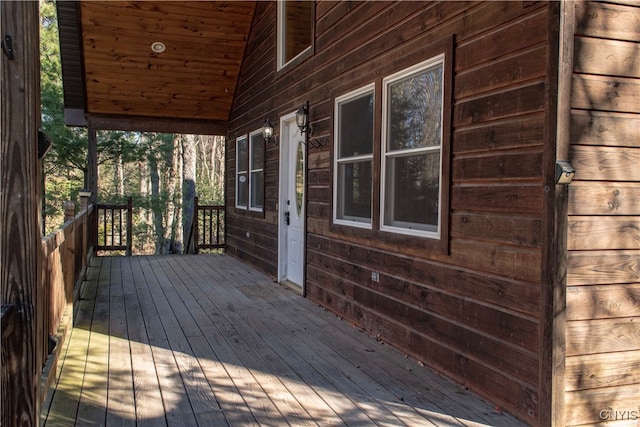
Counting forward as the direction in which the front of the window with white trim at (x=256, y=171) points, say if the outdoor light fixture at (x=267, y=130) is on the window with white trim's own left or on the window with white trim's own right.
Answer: on the window with white trim's own left

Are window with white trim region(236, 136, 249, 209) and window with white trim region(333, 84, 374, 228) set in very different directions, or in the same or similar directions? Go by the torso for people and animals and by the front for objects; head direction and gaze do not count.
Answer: same or similar directions

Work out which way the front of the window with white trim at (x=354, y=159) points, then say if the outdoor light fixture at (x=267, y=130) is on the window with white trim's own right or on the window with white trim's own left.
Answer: on the window with white trim's own right

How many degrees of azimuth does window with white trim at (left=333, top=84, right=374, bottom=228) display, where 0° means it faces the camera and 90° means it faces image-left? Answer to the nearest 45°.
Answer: approximately 45°

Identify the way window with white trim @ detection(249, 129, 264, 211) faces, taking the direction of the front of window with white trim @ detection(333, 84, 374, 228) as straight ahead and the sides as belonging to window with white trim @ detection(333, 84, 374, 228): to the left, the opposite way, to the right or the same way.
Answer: the same way

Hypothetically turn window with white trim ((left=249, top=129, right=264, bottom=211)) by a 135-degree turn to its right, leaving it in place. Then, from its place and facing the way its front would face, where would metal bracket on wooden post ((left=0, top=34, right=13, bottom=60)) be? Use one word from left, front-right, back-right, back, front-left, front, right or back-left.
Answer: back

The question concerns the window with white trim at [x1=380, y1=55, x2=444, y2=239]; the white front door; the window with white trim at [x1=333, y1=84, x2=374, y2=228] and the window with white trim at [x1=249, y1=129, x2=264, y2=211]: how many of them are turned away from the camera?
0

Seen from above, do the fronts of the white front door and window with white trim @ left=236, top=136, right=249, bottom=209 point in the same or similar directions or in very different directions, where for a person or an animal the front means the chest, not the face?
same or similar directions

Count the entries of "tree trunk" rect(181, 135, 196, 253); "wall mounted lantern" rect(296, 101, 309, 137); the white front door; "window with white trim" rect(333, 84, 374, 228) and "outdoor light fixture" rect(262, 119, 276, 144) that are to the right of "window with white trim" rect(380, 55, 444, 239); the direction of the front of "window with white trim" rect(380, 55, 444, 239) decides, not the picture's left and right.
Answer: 5

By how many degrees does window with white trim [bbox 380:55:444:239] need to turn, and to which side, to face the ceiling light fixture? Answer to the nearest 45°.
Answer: approximately 90° to its right

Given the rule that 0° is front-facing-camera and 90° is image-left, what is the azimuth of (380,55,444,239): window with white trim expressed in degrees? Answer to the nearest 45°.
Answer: approximately 45°

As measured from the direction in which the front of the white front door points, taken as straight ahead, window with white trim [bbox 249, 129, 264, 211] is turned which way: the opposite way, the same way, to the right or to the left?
the same way

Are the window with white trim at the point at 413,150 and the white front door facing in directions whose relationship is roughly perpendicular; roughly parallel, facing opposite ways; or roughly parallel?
roughly parallel

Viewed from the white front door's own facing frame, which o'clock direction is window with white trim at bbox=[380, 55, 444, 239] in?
The window with white trim is roughly at 10 o'clock from the white front door.

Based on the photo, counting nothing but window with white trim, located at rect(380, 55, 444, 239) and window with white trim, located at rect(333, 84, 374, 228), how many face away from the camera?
0

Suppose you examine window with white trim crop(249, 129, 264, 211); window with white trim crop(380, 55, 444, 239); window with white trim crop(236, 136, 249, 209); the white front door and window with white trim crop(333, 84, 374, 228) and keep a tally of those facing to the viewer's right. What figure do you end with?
0

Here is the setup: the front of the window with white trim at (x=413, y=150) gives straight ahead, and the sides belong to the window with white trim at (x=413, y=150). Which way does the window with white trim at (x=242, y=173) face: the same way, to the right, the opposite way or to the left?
the same way

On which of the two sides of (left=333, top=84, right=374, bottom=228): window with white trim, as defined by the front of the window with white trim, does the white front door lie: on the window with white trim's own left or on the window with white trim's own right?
on the window with white trim's own right
